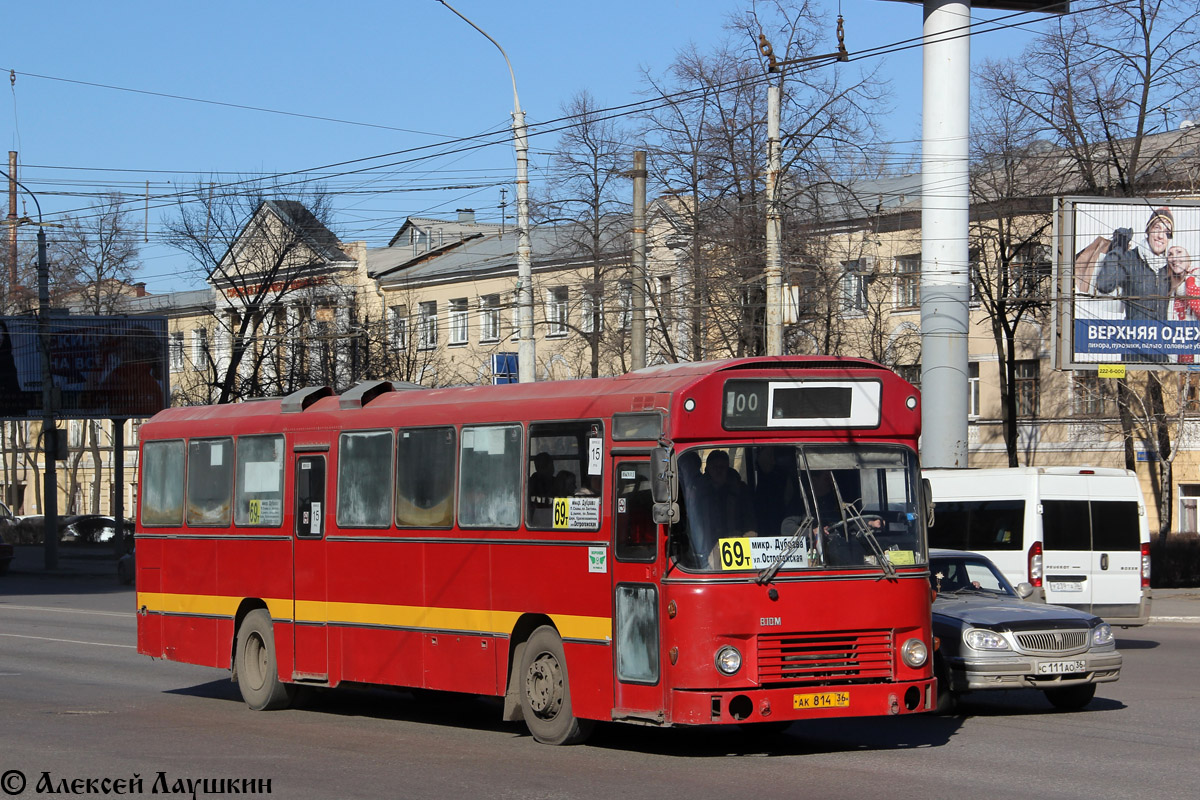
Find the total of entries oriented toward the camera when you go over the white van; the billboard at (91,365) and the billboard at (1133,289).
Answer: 2

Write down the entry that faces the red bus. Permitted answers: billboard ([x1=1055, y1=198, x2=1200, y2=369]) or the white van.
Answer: the billboard

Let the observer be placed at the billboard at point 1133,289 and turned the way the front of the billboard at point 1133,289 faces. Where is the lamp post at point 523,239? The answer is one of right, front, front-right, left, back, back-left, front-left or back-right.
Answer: front-right

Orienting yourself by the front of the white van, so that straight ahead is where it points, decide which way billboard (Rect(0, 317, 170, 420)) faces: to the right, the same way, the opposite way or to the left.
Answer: the opposite way

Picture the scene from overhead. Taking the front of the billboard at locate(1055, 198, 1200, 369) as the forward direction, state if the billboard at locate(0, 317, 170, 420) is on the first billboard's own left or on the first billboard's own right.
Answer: on the first billboard's own right

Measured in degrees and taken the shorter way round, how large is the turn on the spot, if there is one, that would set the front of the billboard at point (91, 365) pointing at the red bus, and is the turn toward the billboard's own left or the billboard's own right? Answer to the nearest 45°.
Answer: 0° — it already faces it

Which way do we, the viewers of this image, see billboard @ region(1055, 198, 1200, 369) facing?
facing the viewer

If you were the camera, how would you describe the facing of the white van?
facing away from the viewer and to the left of the viewer

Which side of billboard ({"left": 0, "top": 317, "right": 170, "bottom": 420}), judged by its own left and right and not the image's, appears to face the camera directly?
front

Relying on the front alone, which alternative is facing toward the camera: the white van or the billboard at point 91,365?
the billboard

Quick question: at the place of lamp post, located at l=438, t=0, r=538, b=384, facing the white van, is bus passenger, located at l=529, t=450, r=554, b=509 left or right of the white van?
right

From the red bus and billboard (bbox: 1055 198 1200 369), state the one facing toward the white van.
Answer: the billboard

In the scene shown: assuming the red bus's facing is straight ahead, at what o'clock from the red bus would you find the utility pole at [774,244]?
The utility pole is roughly at 8 o'clock from the red bus.

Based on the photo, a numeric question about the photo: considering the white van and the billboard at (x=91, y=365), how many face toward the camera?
1
